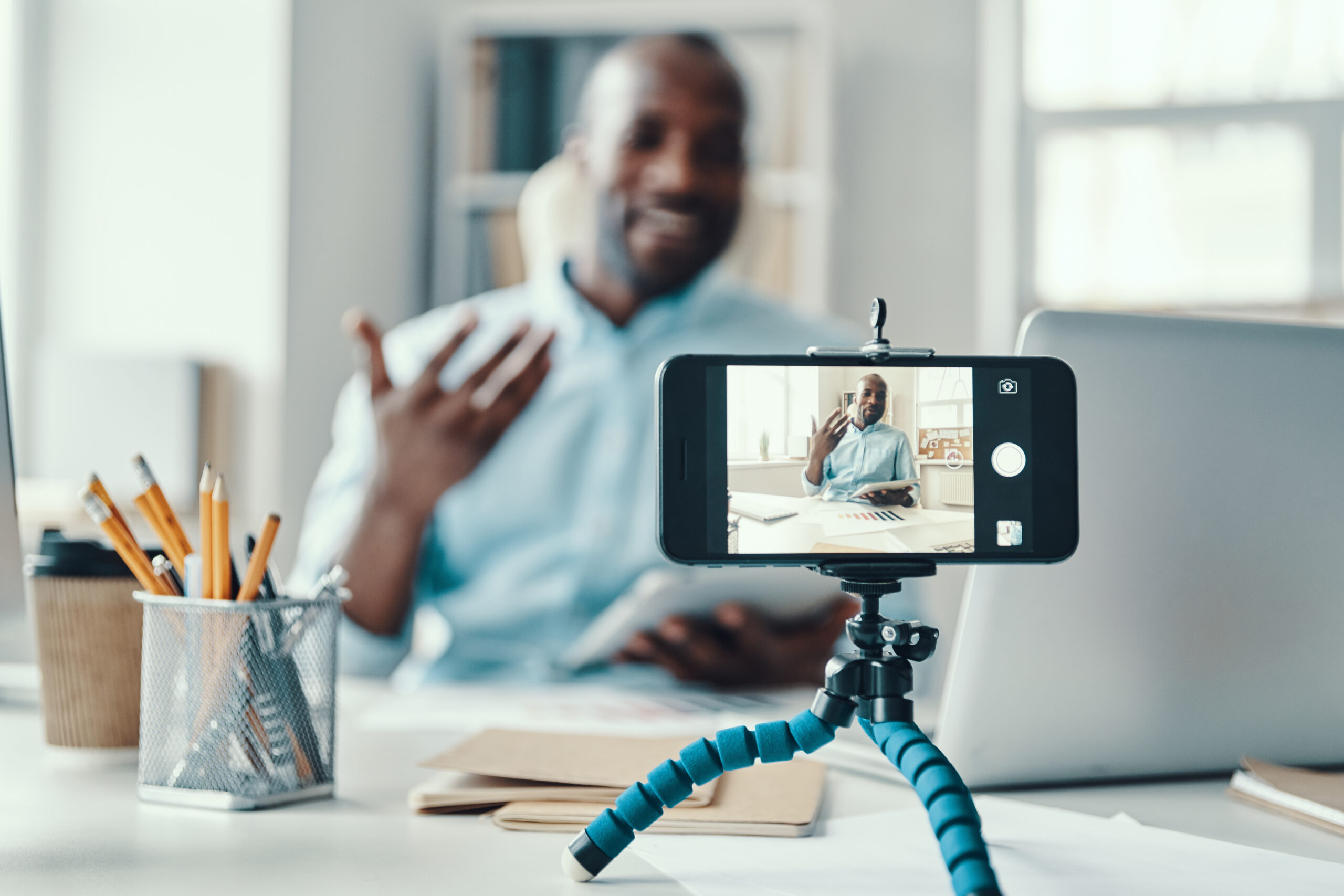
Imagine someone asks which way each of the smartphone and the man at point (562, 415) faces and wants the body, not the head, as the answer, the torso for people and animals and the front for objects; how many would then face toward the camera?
2

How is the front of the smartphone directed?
toward the camera

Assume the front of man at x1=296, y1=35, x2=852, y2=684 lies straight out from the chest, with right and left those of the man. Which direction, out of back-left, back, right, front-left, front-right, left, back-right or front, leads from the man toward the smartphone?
front

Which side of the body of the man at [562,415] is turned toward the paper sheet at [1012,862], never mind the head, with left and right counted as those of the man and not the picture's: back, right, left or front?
front

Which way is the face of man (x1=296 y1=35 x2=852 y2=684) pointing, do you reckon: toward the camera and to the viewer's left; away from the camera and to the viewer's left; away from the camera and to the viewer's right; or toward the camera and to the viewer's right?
toward the camera and to the viewer's right

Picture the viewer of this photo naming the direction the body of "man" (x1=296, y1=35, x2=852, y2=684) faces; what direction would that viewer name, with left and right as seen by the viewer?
facing the viewer

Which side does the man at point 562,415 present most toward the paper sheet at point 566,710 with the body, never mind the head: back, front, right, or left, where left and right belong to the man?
front

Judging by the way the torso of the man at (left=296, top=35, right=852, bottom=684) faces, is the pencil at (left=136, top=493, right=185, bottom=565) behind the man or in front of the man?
in front
